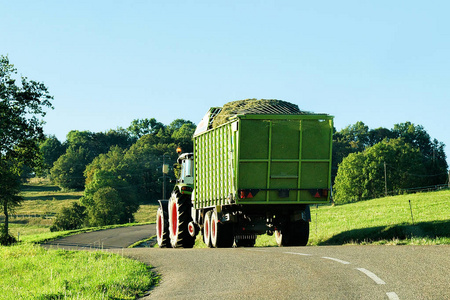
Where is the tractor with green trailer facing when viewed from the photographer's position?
facing away from the viewer and to the left of the viewer
